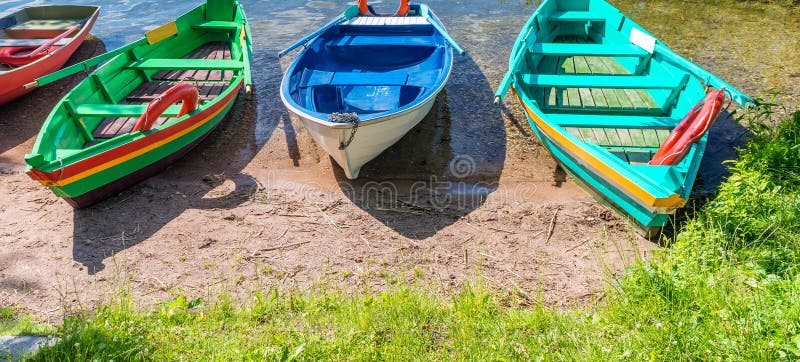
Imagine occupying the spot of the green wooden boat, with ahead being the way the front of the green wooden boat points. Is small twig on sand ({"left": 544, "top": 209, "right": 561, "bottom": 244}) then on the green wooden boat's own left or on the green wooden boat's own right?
on the green wooden boat's own left

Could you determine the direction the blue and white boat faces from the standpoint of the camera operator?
facing the viewer

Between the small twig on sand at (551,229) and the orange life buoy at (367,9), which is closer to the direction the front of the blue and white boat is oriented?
the small twig on sand

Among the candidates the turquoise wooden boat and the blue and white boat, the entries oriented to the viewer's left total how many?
0

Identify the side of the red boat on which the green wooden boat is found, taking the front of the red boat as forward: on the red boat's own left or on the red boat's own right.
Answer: on the red boat's own left

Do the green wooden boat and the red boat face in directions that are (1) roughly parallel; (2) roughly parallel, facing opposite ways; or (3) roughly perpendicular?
roughly parallel

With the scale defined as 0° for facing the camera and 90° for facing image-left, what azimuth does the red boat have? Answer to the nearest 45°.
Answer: approximately 45°

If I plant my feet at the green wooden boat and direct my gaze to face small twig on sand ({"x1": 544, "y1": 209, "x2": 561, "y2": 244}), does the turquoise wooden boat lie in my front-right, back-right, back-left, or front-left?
front-left

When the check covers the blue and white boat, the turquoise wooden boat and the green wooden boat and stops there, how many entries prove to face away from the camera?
0

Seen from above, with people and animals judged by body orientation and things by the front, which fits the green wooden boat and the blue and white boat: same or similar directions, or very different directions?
same or similar directions

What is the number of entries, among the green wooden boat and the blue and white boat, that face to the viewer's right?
0

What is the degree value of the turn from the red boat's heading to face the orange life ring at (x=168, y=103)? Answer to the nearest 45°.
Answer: approximately 45° to its left

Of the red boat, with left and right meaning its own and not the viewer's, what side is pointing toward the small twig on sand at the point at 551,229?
left

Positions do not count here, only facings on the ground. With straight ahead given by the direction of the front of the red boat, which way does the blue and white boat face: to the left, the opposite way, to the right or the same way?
the same way

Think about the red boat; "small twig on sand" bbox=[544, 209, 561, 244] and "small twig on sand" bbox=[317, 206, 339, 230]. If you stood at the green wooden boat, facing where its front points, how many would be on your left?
2

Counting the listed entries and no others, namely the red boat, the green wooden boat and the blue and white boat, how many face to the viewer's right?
0

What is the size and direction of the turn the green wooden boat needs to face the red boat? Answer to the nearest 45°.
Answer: approximately 135° to its right
